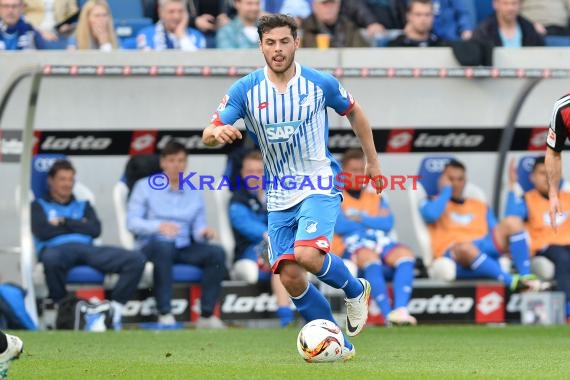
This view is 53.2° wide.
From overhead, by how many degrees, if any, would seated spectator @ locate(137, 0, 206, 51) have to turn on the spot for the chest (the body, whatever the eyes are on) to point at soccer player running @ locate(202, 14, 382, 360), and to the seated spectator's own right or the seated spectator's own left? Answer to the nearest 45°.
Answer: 0° — they already face them

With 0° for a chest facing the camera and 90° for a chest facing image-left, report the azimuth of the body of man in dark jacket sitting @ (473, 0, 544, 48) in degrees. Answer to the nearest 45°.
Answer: approximately 0°

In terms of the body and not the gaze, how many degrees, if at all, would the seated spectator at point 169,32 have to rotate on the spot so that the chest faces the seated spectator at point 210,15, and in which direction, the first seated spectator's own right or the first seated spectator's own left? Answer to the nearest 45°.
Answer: approximately 135° to the first seated spectator's own left

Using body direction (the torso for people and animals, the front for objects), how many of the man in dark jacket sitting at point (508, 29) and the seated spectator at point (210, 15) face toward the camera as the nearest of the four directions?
2
